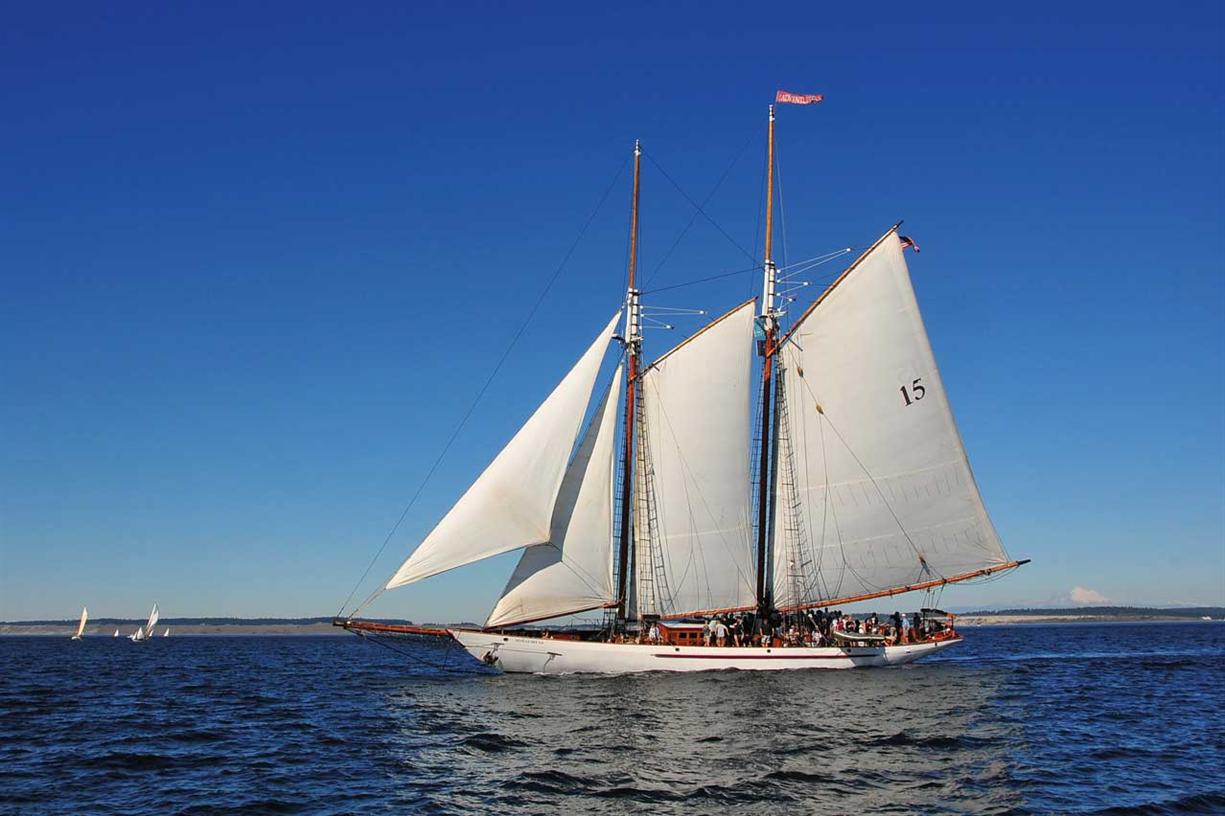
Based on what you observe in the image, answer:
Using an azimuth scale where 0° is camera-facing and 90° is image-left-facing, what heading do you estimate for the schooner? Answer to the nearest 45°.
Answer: approximately 90°
